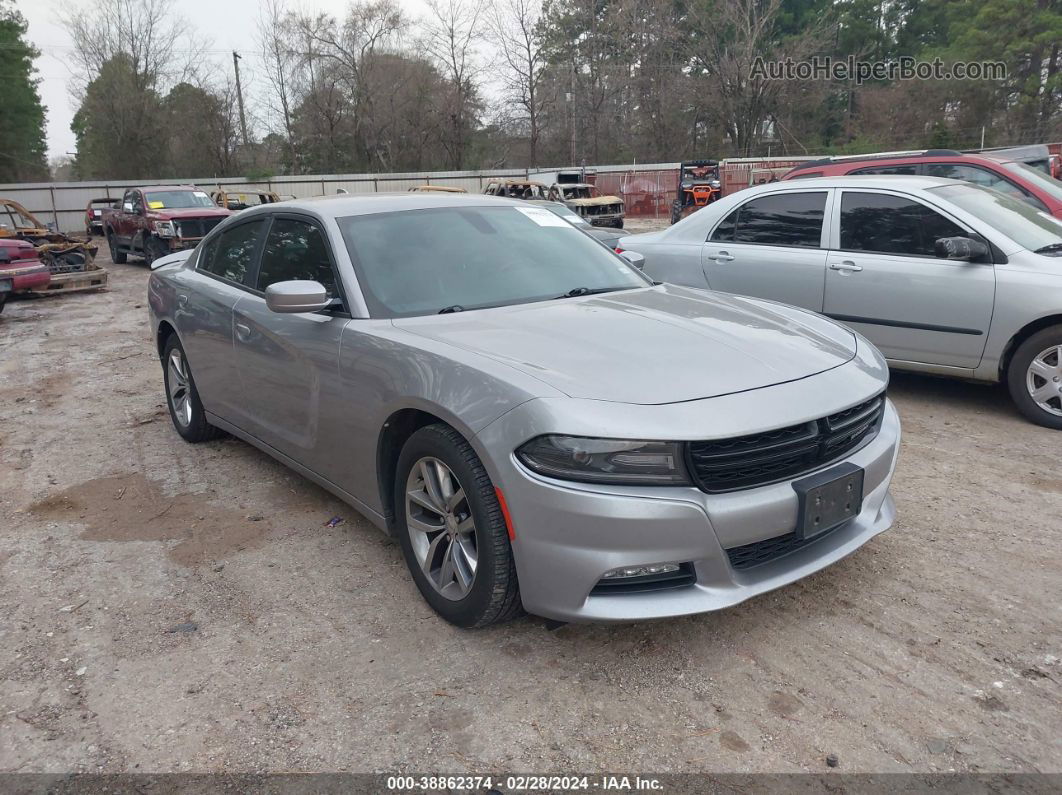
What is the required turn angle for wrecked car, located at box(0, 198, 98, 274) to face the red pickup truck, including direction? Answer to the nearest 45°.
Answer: approximately 90° to its left

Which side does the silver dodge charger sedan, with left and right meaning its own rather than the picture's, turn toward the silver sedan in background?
left

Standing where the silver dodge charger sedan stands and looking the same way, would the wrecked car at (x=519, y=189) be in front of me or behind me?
behind

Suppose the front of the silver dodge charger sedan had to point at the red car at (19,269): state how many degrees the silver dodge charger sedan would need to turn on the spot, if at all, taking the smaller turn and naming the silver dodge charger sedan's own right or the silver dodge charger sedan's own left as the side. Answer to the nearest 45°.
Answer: approximately 180°

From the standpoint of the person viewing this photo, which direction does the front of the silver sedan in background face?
facing the viewer and to the right of the viewer

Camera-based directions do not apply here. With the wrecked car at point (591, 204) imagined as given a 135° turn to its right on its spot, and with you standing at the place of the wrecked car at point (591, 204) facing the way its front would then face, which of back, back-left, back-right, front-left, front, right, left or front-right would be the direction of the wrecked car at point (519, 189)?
front

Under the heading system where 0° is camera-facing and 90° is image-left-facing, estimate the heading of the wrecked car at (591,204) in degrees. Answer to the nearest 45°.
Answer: approximately 315°

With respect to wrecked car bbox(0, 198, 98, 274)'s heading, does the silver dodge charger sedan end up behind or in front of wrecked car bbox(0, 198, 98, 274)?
in front

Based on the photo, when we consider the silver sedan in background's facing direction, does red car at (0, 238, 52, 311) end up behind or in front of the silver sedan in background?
behind

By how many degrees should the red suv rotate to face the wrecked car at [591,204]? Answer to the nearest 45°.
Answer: approximately 180°

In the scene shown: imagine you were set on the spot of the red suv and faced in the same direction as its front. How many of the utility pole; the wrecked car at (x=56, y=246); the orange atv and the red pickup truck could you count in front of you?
0

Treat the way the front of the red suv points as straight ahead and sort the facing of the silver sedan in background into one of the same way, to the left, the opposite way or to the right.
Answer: the same way

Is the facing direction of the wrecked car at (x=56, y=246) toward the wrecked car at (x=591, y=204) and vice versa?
no

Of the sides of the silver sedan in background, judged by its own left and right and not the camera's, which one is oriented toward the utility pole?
back

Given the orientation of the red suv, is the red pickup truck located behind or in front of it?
behind
